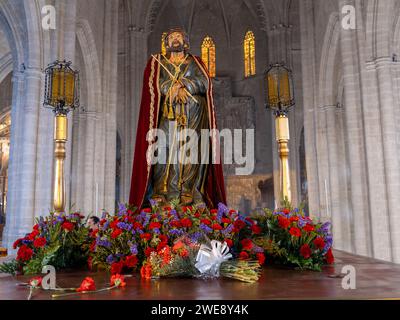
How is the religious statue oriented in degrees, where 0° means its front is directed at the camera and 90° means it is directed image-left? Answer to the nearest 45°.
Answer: approximately 0°

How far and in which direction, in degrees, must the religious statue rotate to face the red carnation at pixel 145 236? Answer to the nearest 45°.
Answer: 0° — it already faces it

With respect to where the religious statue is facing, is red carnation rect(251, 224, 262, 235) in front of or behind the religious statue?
in front

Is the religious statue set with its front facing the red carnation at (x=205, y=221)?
yes

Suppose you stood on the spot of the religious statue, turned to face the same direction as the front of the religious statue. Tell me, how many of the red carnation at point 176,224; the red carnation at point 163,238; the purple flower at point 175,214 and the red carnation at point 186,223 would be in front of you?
4

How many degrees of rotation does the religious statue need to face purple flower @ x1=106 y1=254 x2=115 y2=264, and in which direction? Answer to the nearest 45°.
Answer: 0° — it already faces it

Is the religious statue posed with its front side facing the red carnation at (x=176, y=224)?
yes

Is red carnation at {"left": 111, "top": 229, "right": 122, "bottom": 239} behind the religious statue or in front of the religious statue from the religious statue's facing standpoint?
in front

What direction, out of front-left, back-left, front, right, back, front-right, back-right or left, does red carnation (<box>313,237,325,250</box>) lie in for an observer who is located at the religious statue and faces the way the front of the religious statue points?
front-left

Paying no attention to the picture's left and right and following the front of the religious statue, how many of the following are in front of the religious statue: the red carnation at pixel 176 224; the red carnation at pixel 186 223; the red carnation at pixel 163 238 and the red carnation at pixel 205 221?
4

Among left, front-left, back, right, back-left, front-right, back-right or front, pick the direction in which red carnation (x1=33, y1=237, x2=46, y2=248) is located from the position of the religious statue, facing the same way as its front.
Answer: front-right

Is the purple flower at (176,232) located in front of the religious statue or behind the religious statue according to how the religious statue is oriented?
in front

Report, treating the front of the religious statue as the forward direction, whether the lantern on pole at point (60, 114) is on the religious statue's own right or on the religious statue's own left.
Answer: on the religious statue's own right

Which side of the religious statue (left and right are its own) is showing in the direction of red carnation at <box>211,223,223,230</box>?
front

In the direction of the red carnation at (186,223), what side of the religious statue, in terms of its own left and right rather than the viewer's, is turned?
front
